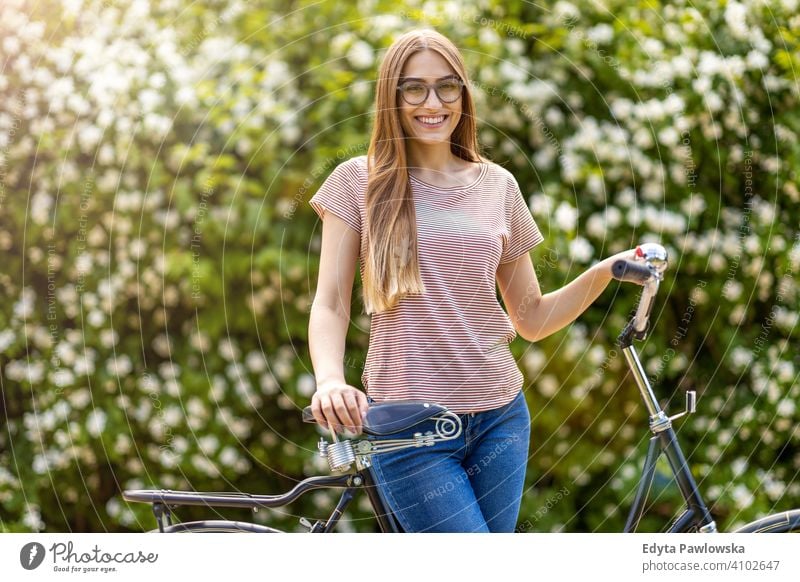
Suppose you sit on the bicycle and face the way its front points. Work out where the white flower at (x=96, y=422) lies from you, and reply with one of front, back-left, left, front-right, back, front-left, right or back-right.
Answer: back-left

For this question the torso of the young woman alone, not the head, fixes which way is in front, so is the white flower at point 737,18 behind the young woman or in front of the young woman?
behind

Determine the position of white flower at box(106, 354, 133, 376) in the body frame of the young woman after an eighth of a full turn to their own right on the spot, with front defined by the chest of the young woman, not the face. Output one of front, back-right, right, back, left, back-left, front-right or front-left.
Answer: right

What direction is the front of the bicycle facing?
to the viewer's right

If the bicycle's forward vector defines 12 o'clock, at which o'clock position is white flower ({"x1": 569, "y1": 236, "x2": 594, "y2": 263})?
The white flower is roughly at 10 o'clock from the bicycle.

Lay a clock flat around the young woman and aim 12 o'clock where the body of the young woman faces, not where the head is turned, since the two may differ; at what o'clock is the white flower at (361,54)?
The white flower is roughly at 6 o'clock from the young woman.

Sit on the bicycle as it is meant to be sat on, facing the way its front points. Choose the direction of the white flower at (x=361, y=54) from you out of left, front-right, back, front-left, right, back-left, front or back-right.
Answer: left

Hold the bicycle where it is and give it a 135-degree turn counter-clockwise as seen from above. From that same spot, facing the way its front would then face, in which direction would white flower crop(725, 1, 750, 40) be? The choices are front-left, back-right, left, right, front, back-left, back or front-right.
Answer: right
